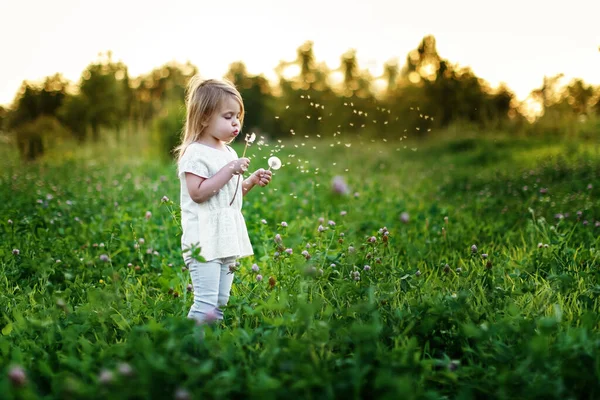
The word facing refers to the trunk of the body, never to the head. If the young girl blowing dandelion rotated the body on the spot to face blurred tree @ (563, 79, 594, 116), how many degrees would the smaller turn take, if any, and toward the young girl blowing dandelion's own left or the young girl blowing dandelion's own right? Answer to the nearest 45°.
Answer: approximately 90° to the young girl blowing dandelion's own left

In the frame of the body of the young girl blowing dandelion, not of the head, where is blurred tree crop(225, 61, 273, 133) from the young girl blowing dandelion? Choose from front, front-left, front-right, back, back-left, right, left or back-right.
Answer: back-left

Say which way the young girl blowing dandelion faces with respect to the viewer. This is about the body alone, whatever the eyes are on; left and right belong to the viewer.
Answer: facing the viewer and to the right of the viewer

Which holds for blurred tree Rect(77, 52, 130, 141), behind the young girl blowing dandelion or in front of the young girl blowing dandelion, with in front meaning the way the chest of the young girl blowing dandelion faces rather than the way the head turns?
behind

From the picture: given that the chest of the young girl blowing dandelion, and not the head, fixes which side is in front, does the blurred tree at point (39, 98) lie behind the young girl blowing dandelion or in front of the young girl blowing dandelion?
behind

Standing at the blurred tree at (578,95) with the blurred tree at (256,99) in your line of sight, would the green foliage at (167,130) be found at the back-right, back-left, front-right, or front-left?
front-left

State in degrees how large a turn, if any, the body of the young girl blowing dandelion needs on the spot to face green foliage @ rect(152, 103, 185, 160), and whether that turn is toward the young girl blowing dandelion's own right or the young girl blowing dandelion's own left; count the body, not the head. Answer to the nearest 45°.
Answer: approximately 135° to the young girl blowing dandelion's own left
